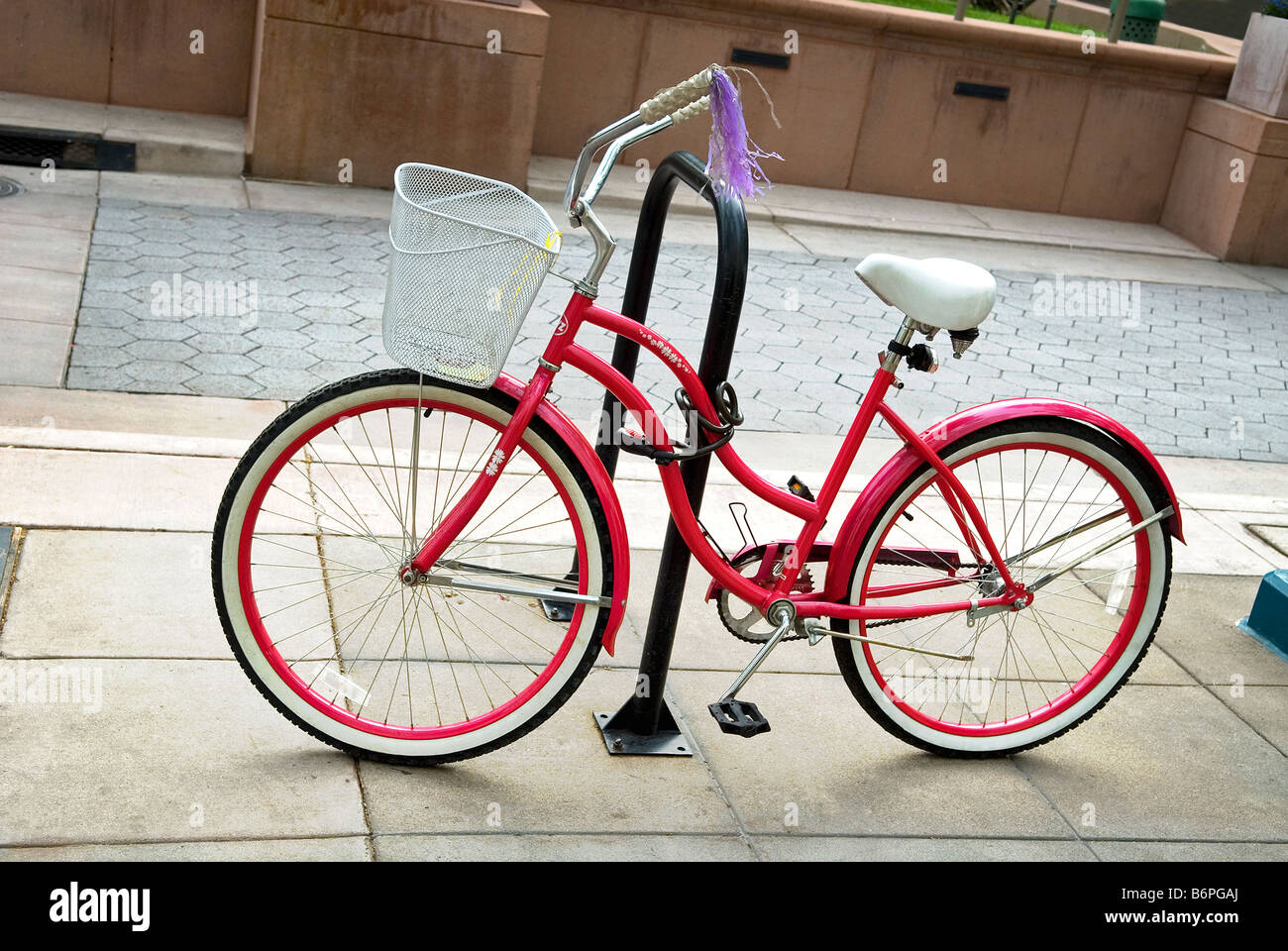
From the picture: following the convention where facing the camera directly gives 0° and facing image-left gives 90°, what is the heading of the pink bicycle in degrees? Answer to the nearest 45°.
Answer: approximately 90°

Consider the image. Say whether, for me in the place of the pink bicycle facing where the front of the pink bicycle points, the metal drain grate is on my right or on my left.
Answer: on my right
